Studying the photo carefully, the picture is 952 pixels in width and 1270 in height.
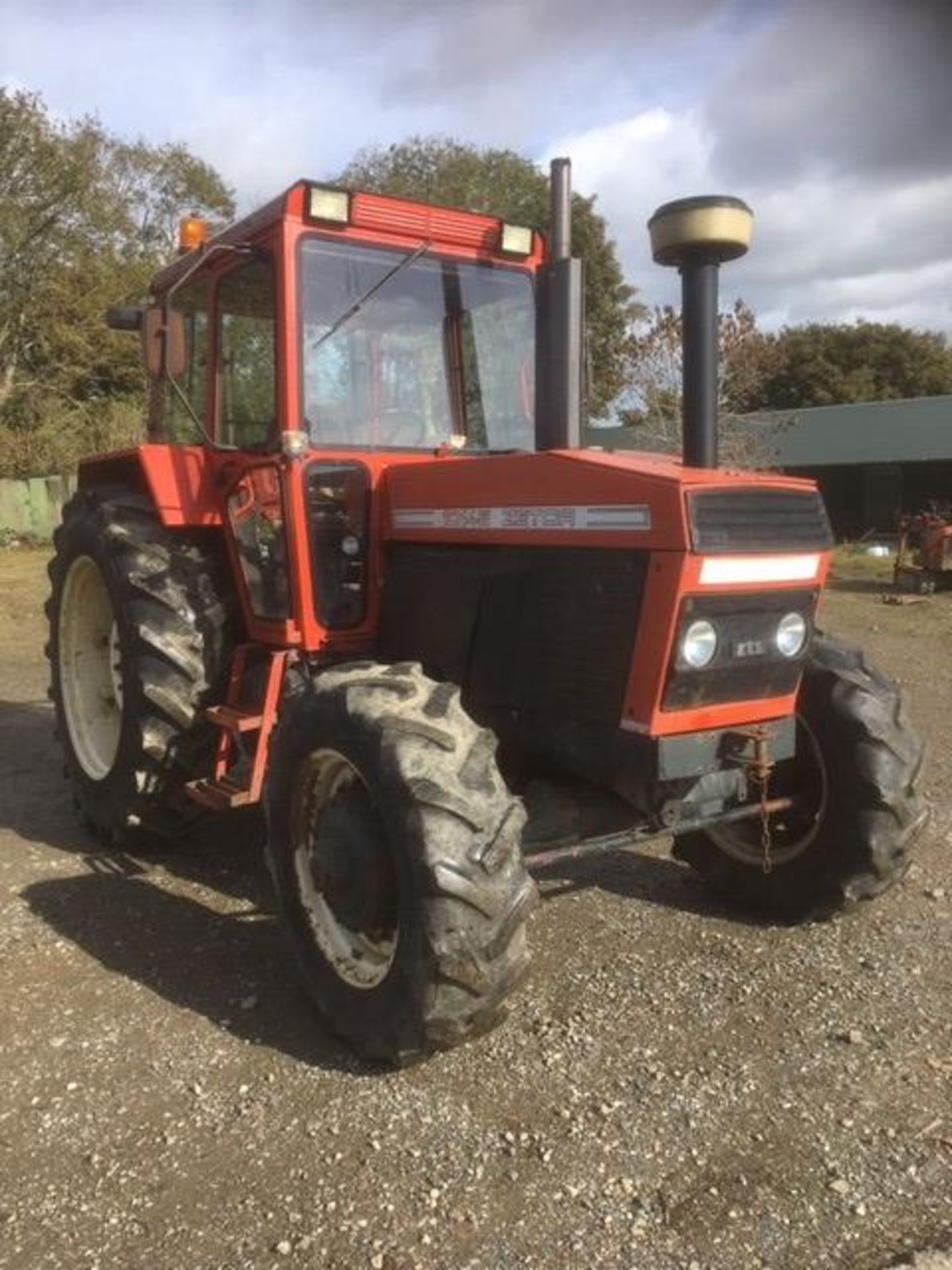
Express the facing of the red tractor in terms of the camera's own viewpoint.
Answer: facing the viewer and to the right of the viewer

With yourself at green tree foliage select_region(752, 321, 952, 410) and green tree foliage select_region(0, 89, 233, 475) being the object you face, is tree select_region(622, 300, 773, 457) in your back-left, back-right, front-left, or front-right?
front-left

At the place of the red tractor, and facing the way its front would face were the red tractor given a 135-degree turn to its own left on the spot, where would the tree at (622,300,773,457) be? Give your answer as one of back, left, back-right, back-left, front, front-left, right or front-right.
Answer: front

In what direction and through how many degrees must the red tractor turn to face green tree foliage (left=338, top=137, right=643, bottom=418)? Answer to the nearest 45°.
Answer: approximately 135° to its left

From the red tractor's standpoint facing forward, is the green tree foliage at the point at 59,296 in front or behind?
behind

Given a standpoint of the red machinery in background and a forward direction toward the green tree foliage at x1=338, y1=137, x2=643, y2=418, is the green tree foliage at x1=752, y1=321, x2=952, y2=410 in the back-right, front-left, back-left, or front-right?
front-right

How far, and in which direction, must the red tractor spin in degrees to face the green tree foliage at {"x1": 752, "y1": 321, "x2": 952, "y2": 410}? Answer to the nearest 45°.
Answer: approximately 135° to its left

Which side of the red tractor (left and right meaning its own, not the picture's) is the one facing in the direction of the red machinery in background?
left
